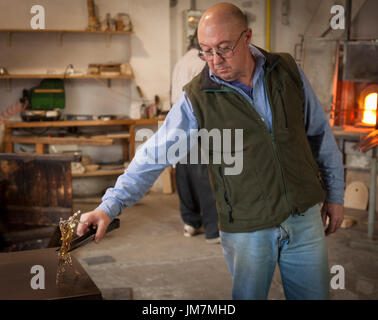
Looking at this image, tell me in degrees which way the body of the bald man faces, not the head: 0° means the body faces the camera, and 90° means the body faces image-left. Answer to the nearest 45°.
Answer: approximately 0°

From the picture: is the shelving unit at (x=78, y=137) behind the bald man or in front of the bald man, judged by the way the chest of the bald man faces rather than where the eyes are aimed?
behind

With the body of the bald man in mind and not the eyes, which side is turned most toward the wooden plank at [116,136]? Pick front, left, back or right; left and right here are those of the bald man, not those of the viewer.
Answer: back

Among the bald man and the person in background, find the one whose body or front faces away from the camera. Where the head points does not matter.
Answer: the person in background

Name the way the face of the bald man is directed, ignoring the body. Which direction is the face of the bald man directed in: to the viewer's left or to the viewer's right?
to the viewer's left

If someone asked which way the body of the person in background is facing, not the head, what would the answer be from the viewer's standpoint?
away from the camera

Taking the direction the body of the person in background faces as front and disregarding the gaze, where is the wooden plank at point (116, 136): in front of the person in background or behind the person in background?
in front

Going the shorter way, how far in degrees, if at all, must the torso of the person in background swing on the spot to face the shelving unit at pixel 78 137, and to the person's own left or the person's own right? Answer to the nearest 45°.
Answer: approximately 45° to the person's own left

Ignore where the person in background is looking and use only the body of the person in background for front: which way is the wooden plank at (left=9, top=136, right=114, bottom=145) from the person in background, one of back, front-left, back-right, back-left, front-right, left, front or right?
front-left
